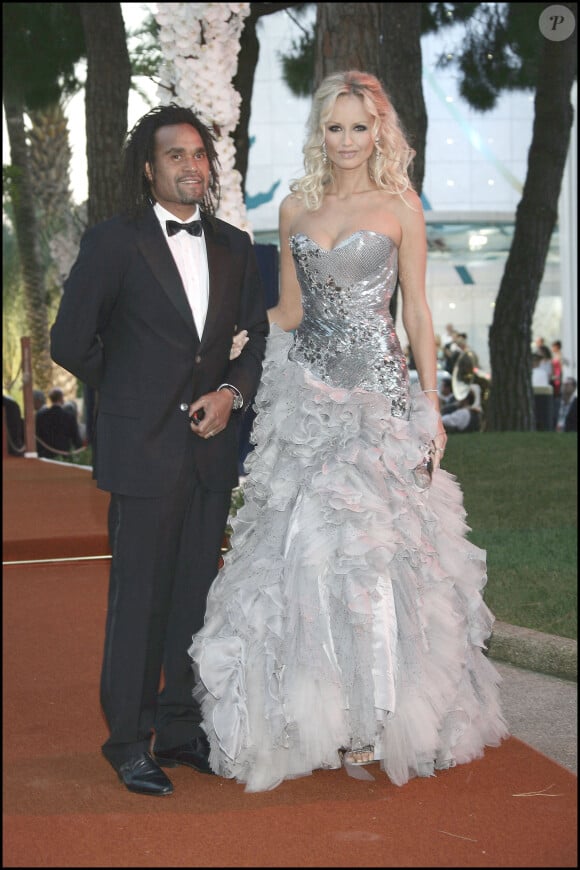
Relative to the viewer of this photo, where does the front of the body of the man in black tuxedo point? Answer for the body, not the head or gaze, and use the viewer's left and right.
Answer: facing the viewer and to the right of the viewer

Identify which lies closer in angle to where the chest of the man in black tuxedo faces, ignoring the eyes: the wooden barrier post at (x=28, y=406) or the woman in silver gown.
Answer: the woman in silver gown

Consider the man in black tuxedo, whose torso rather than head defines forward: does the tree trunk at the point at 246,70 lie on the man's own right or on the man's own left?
on the man's own left

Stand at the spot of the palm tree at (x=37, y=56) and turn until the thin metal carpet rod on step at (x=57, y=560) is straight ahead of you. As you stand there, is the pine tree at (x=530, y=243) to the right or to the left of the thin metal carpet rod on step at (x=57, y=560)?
left

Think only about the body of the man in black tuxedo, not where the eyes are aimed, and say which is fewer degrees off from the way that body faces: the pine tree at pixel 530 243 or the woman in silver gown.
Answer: the woman in silver gown

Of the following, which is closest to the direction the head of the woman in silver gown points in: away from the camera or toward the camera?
toward the camera

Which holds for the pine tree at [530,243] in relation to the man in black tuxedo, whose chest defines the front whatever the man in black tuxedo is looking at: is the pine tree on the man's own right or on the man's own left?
on the man's own left

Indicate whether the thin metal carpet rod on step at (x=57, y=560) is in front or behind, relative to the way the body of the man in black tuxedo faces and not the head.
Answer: behind

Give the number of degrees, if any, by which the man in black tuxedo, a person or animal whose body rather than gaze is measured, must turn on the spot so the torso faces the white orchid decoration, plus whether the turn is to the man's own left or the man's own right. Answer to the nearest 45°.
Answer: approximately 135° to the man's own left
